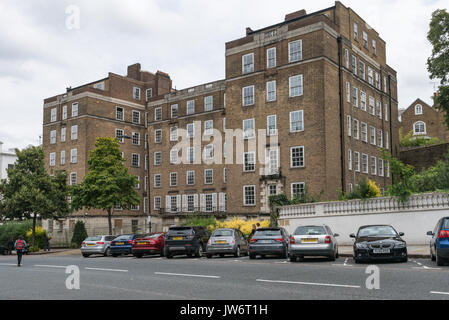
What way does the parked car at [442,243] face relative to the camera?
away from the camera

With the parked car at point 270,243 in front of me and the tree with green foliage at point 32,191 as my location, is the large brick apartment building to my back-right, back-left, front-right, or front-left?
front-left

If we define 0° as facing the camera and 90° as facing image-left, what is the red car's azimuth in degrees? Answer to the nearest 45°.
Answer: approximately 225°

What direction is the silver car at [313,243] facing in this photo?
away from the camera

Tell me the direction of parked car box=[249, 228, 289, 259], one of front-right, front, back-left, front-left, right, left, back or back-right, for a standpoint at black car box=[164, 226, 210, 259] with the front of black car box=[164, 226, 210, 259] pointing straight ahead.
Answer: right

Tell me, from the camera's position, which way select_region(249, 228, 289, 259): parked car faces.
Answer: facing away from the viewer

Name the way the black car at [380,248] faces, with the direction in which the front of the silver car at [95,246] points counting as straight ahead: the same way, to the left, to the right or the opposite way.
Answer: the opposite way

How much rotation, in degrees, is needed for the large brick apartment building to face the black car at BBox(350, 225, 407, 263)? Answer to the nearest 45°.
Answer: approximately 45° to its left

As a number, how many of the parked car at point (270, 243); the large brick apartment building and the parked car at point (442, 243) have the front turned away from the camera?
2

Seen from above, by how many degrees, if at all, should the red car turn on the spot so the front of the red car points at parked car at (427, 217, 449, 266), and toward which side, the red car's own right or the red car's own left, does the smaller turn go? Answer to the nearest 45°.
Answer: approximately 90° to the red car's own right

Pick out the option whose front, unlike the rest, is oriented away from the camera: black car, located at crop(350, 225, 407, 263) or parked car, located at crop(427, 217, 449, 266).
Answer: the parked car

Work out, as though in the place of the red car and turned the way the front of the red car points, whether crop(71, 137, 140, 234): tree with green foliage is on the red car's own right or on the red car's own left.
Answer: on the red car's own left

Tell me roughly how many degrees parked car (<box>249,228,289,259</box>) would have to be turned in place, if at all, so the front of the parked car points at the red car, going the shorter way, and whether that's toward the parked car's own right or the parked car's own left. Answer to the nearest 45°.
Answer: approximately 45° to the parked car's own left

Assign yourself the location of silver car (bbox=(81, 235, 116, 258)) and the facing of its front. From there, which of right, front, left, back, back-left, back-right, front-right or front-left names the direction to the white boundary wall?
right

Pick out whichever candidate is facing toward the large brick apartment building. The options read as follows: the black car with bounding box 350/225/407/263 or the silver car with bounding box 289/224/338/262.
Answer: the silver car

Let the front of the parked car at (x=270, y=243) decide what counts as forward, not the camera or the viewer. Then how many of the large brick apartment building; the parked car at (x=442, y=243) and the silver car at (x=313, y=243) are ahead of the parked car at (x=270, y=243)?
1

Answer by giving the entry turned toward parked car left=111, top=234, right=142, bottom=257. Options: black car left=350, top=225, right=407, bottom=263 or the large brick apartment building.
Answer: the large brick apartment building
